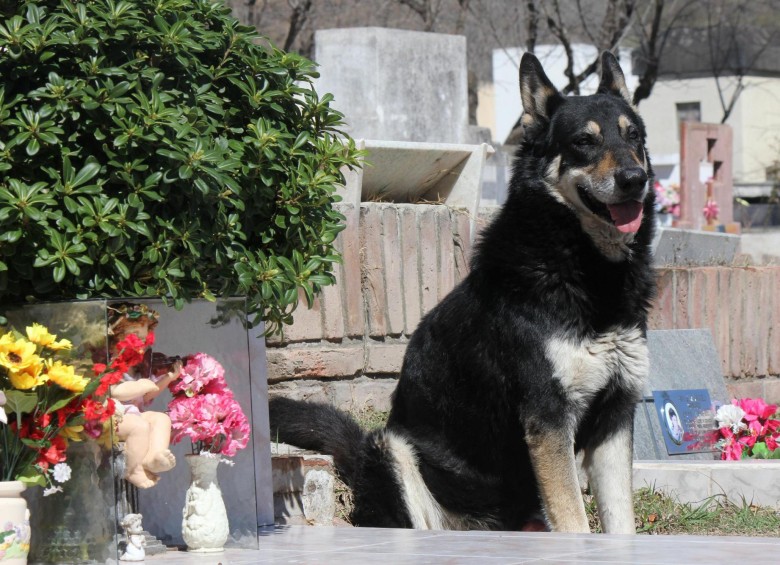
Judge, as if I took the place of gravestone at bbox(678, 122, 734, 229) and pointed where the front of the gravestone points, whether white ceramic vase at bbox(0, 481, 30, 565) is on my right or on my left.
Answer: on my right

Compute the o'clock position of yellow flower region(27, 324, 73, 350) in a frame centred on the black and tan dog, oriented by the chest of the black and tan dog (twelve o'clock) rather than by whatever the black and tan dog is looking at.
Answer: The yellow flower is roughly at 3 o'clock from the black and tan dog.

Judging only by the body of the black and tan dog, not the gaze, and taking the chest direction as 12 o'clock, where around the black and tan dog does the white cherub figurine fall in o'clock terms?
The white cherub figurine is roughly at 3 o'clock from the black and tan dog.

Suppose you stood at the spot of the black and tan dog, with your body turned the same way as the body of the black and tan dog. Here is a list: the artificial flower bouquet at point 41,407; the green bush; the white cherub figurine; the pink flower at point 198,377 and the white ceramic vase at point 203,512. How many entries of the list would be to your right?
5

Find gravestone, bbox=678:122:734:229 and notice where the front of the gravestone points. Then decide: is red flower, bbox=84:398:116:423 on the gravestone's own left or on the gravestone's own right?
on the gravestone's own right

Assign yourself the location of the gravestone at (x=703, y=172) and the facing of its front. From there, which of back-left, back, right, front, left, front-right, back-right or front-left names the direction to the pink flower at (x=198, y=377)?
front-right

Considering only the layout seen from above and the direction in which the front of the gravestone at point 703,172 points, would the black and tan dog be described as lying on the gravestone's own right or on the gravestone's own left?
on the gravestone's own right

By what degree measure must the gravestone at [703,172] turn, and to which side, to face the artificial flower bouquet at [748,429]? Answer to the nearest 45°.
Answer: approximately 45° to its right

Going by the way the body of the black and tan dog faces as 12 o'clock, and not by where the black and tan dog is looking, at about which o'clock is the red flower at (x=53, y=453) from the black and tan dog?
The red flower is roughly at 3 o'clock from the black and tan dog.

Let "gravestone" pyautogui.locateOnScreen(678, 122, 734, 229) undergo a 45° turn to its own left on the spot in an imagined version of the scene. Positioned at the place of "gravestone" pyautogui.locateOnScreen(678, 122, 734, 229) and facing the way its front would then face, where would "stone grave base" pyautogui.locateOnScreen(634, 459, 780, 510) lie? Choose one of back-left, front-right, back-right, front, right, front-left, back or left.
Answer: right

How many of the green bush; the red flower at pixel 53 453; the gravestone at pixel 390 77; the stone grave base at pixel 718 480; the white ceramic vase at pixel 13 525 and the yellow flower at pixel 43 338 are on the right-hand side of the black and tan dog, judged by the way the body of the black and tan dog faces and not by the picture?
4

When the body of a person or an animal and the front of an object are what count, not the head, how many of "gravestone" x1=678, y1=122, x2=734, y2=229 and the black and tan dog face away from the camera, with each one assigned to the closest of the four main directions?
0

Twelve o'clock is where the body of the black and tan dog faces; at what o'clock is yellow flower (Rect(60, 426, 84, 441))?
The yellow flower is roughly at 3 o'clock from the black and tan dog.

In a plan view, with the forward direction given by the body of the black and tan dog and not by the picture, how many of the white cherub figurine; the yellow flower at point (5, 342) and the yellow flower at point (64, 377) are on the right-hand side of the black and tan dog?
3

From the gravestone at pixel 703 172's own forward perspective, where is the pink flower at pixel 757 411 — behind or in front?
in front

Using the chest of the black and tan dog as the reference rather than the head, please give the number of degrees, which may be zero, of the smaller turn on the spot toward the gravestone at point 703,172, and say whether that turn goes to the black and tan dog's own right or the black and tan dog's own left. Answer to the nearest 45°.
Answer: approximately 135° to the black and tan dog's own left

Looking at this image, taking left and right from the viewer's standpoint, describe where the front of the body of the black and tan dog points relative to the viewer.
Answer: facing the viewer and to the right of the viewer

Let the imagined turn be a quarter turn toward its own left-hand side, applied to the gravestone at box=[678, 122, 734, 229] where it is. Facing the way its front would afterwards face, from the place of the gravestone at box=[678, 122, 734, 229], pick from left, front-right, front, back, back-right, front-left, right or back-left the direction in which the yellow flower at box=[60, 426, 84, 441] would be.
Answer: back-right
